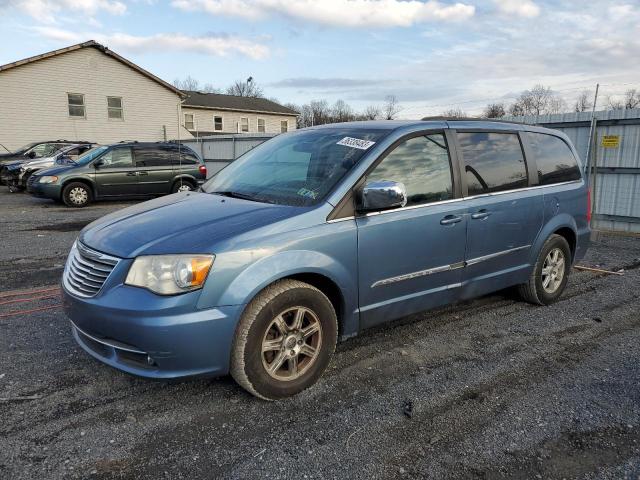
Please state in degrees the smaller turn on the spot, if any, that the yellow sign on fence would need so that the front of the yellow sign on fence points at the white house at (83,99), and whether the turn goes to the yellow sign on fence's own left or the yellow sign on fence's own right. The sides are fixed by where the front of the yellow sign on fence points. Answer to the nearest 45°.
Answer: approximately 90° to the yellow sign on fence's own right

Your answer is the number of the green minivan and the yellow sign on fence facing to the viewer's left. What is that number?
1

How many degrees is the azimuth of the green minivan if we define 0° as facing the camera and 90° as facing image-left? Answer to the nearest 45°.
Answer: approximately 90°

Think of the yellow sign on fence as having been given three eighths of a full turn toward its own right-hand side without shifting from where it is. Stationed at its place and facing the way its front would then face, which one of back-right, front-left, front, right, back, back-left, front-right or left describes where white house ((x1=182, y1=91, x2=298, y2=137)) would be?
front

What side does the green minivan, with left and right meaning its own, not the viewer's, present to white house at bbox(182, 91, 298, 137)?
right

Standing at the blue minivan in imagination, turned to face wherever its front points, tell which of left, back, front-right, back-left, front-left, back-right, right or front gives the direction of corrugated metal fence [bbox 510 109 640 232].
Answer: back

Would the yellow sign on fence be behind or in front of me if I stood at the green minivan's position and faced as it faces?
behind

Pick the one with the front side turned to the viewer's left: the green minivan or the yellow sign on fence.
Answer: the green minivan

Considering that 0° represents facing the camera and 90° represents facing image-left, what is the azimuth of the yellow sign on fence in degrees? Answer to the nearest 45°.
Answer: approximately 0°

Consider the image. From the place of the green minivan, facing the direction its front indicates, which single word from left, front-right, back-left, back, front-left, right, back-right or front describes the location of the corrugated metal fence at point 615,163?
back-left

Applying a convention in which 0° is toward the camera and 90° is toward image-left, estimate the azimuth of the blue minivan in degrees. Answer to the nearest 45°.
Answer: approximately 45°

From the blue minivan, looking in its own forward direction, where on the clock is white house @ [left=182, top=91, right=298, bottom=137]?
The white house is roughly at 4 o'clock from the blue minivan.

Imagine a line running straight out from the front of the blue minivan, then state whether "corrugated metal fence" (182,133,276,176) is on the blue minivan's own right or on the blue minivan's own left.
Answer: on the blue minivan's own right

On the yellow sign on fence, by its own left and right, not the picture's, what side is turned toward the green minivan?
right
